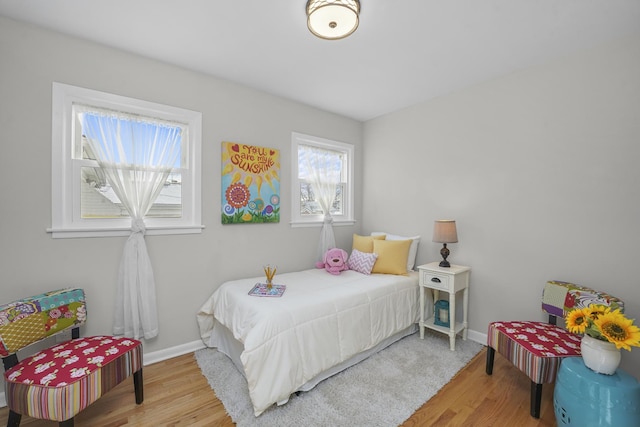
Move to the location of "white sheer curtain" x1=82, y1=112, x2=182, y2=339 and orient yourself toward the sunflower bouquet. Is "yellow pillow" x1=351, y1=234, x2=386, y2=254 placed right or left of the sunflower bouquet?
left

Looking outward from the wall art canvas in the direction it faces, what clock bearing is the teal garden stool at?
The teal garden stool is roughly at 12 o'clock from the wall art canvas.

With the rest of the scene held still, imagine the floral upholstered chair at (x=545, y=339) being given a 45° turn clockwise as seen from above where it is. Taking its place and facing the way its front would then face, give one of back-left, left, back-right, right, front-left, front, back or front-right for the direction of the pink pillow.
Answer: front

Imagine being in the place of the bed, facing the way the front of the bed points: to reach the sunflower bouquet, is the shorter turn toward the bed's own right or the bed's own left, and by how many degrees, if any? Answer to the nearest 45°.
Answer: approximately 90° to the bed's own left

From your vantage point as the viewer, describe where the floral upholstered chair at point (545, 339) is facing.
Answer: facing the viewer and to the left of the viewer

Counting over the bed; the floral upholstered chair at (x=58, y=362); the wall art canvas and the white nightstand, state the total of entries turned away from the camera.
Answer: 0

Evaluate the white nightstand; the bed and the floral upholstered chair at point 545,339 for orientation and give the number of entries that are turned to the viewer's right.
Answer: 0

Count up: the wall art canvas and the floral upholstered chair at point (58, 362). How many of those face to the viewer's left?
0

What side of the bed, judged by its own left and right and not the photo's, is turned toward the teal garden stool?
left

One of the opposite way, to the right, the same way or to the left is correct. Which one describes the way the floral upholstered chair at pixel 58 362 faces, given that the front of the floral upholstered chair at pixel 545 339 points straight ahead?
the opposite way

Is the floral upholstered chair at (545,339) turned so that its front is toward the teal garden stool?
no

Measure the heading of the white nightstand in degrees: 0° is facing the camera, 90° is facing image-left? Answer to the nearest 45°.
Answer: approximately 45°

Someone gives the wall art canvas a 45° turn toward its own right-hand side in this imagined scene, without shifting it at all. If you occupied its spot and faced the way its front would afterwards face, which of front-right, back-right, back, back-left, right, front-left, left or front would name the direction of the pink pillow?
left

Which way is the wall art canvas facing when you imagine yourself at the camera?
facing the viewer and to the right of the viewer

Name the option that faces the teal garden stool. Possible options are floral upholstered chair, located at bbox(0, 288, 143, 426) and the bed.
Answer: the floral upholstered chair

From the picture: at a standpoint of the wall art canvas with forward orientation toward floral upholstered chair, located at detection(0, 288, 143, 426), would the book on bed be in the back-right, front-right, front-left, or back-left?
front-left
